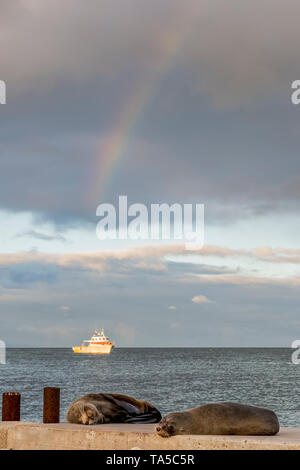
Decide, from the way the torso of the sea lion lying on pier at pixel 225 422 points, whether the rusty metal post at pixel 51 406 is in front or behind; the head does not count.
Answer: in front

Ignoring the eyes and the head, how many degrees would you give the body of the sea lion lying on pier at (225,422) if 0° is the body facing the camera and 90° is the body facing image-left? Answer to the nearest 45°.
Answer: approximately 90°

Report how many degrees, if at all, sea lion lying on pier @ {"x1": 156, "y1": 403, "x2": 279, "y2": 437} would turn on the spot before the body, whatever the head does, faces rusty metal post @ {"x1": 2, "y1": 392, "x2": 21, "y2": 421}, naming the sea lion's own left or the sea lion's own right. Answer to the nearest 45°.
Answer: approximately 45° to the sea lion's own right

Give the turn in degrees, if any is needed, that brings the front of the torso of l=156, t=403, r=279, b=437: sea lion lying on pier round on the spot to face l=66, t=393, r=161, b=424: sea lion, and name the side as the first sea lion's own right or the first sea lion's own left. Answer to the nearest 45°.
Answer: approximately 45° to the first sea lion's own right
